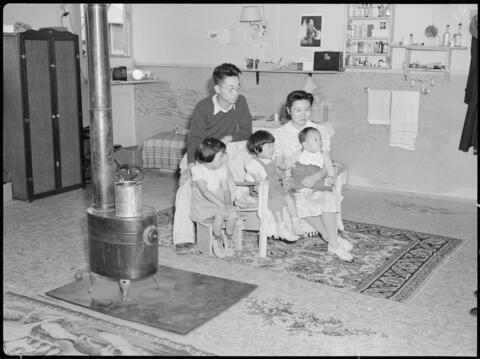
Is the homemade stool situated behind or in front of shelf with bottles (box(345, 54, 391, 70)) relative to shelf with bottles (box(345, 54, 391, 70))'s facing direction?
in front

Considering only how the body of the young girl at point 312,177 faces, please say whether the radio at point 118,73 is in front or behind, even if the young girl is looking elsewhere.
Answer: behind

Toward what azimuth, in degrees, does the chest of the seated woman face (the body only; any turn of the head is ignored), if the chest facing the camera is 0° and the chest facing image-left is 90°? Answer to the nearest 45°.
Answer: approximately 315°

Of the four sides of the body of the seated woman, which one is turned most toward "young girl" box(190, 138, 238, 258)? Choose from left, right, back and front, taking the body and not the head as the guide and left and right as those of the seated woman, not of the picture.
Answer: right

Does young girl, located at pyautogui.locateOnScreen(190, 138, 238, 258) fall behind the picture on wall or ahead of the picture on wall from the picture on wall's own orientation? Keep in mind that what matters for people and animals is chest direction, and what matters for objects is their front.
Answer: ahead

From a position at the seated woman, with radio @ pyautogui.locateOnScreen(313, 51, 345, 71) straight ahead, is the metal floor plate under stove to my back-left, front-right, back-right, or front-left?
back-left

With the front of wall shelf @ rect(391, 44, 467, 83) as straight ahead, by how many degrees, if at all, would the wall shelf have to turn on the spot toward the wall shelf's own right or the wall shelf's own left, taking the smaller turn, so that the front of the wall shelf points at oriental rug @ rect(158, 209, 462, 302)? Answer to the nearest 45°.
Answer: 0° — it already faces it

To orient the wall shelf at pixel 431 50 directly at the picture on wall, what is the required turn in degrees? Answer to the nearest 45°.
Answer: approximately 90° to its right

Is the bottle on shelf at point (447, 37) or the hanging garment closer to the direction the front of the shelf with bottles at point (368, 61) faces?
the hanging garment

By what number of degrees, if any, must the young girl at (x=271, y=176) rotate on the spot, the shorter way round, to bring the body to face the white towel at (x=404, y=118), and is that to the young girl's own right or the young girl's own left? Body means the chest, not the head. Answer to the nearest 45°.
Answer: approximately 90° to the young girl's own left
